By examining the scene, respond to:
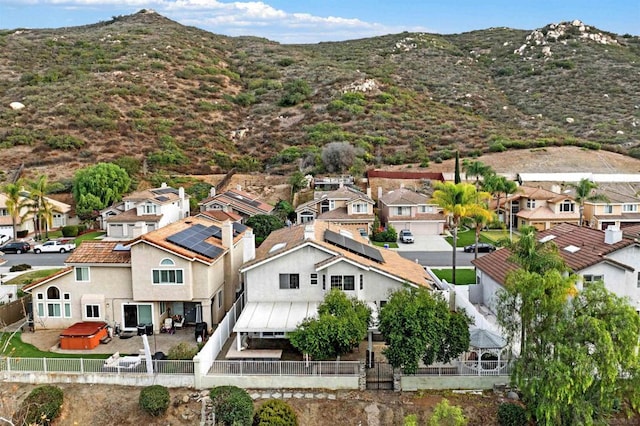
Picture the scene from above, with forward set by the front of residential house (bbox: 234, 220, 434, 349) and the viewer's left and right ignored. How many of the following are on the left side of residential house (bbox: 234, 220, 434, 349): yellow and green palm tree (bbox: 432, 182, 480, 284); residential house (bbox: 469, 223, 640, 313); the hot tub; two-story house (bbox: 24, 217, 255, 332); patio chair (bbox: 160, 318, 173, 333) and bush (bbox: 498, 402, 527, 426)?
3

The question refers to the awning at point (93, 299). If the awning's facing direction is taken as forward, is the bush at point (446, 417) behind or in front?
in front

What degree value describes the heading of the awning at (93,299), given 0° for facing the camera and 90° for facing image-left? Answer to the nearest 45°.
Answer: approximately 0°

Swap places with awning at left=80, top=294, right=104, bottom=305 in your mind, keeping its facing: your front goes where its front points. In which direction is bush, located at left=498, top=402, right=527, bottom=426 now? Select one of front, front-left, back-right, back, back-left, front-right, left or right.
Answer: front-left

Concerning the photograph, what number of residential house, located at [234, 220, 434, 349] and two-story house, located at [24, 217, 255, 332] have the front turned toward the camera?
0

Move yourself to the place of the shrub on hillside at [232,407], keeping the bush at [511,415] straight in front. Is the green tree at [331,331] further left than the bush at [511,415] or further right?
left

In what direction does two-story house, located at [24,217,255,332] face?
away from the camera

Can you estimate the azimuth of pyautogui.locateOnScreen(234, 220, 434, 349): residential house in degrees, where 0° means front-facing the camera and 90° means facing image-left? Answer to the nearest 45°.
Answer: approximately 180°

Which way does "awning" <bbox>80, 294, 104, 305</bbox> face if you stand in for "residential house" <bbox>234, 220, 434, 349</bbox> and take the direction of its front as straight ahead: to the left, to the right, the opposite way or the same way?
the opposite way

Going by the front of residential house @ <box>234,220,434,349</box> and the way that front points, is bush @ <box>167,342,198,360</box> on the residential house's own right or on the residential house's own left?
on the residential house's own left
